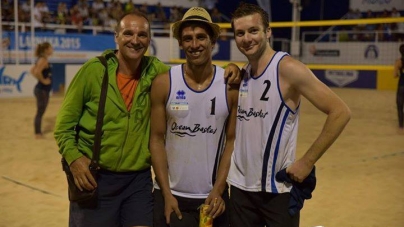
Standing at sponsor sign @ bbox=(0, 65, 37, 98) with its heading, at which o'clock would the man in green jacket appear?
The man in green jacket is roughly at 12 o'clock from the sponsor sign.

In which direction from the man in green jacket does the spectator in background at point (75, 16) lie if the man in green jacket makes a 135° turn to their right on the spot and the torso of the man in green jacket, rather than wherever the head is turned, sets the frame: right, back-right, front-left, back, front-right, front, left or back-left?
front-right

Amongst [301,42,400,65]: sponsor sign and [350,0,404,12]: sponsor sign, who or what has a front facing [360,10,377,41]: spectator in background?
[350,0,404,12]: sponsor sign

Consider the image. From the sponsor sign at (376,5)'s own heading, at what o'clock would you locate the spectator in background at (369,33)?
The spectator in background is roughly at 12 o'clock from the sponsor sign.

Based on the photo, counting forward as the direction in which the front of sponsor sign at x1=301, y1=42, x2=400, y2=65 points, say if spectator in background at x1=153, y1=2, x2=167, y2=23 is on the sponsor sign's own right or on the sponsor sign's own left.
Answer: on the sponsor sign's own right

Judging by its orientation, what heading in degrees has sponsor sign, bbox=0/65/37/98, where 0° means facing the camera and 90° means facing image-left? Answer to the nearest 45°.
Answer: approximately 0°

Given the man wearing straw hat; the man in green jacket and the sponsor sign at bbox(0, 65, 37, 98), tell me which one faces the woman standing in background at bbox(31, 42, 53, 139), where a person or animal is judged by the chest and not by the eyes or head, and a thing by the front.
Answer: the sponsor sign
